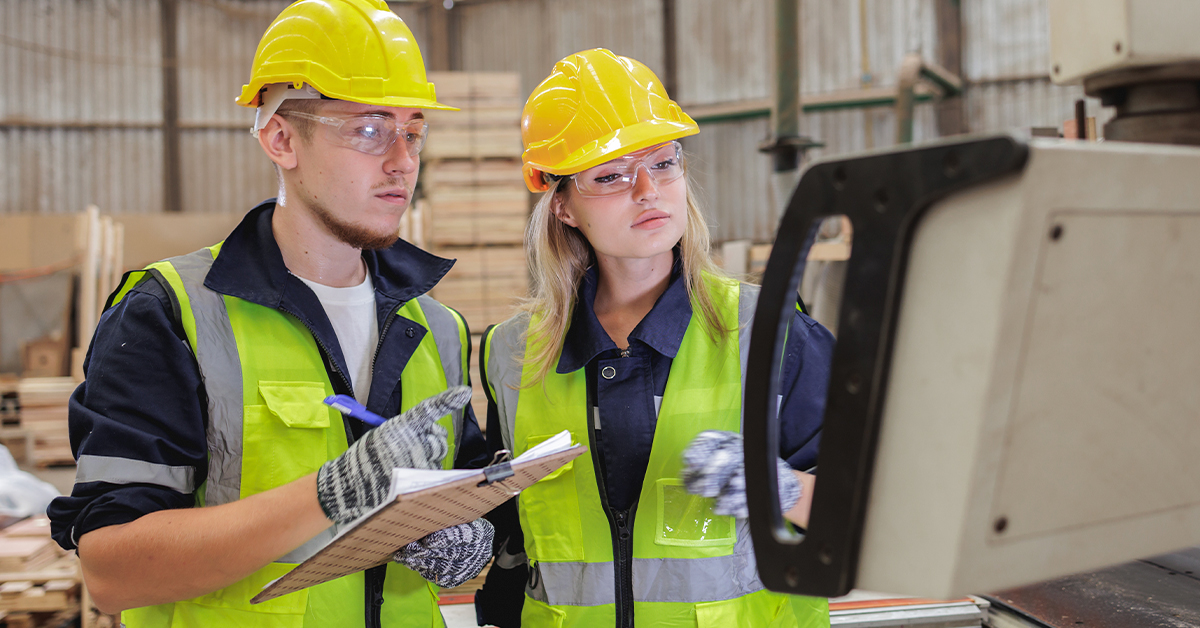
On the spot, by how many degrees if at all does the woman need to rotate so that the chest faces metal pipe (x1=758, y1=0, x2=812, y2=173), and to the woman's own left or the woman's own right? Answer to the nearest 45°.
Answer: approximately 180°

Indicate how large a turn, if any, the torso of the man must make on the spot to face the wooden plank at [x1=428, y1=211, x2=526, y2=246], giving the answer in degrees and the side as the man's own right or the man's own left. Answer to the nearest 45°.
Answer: approximately 135° to the man's own left

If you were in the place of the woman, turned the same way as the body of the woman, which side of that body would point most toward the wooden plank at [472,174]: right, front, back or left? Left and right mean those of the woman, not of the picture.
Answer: back

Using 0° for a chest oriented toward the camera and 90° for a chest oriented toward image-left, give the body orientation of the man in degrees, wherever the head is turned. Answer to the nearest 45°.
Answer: approximately 315°
